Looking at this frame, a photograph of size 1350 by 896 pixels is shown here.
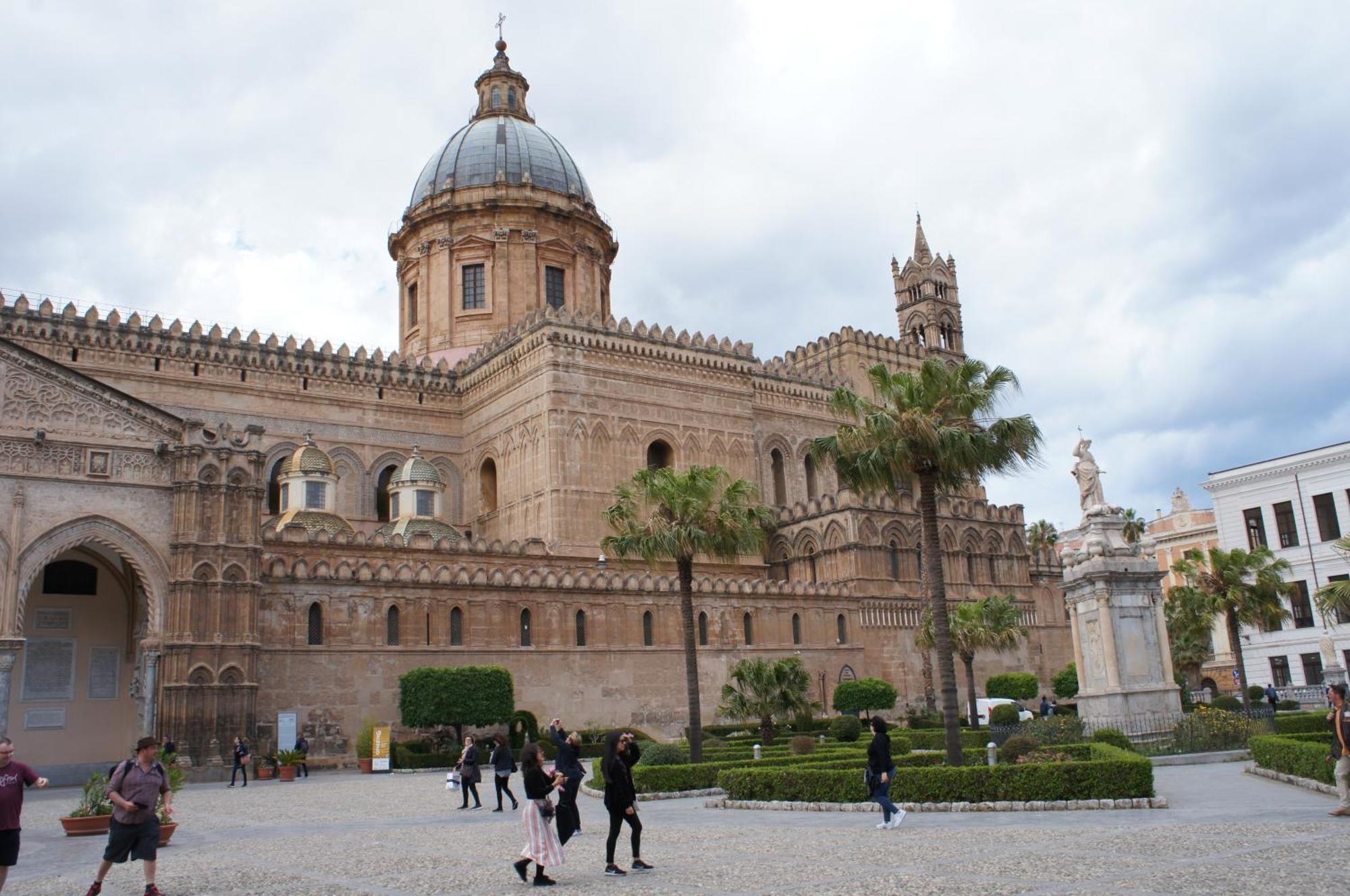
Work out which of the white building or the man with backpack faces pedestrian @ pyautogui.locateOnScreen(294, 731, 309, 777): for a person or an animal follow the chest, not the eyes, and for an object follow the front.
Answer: the white building

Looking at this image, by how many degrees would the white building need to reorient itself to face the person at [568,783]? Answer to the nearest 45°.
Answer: approximately 45° to its left

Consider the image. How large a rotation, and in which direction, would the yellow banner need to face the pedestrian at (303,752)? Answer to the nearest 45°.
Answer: approximately 90° to its right

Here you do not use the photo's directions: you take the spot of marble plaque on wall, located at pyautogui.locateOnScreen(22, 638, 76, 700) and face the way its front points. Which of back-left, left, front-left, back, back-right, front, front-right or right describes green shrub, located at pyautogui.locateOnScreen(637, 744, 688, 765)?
front-left

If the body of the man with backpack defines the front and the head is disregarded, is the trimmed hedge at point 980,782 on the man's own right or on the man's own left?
on the man's own left

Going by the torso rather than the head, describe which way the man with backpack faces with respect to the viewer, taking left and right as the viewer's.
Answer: facing the viewer and to the right of the viewer

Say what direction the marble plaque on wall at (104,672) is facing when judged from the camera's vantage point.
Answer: facing the viewer

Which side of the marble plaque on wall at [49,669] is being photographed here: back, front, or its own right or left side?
front

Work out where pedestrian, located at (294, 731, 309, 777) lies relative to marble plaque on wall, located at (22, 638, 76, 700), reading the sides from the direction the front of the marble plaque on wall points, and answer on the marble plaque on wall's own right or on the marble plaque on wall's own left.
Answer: on the marble plaque on wall's own left

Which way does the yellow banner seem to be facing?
toward the camera

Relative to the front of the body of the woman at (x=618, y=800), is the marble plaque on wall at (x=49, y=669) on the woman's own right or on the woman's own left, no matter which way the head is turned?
on the woman's own left

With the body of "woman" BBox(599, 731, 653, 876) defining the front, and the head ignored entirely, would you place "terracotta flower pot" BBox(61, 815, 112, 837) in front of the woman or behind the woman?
behind
